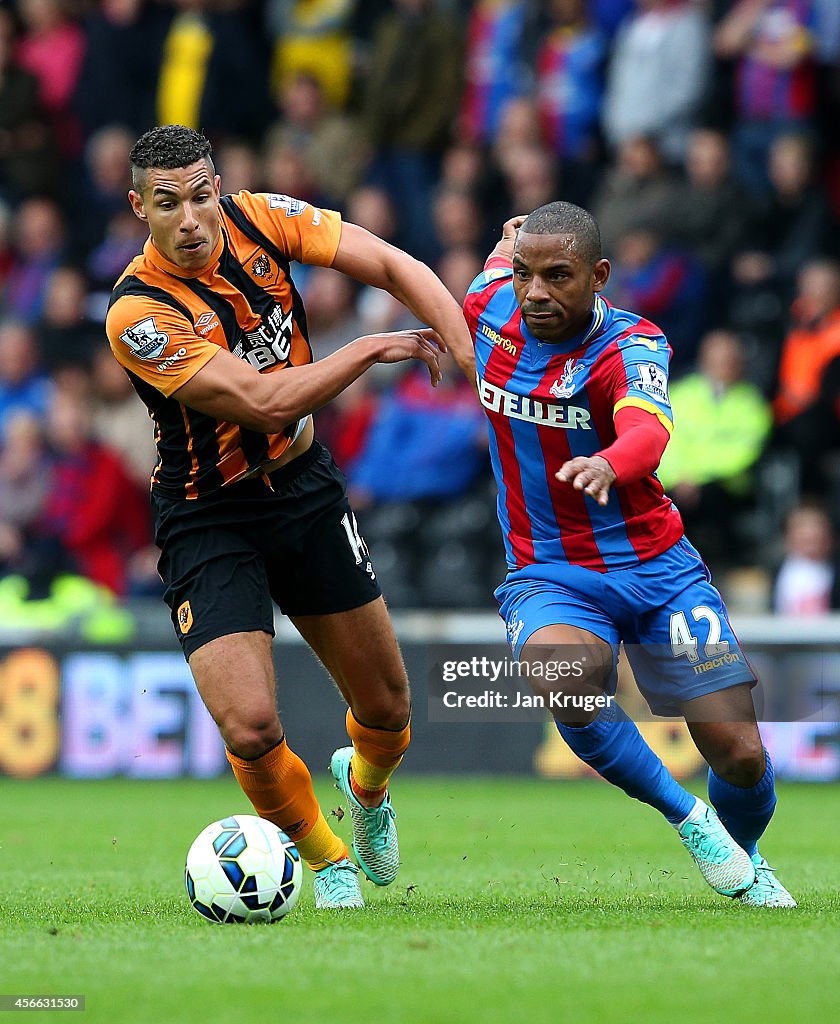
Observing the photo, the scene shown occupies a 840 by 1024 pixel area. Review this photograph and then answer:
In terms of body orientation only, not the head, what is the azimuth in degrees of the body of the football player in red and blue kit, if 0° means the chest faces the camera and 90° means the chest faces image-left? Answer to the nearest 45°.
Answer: approximately 45°

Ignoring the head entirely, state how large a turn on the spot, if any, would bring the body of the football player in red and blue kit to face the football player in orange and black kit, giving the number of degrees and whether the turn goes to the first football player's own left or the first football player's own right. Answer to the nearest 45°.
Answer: approximately 45° to the first football player's own right

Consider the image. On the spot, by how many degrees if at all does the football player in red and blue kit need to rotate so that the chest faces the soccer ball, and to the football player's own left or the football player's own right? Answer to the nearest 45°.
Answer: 0° — they already face it
